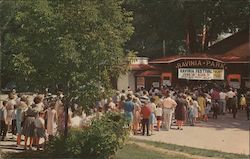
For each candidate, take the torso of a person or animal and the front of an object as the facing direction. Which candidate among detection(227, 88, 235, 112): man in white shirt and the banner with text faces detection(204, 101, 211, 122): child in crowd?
the banner with text

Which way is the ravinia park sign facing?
toward the camera

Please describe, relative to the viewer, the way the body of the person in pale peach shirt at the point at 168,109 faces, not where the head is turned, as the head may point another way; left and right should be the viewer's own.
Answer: facing away from the viewer

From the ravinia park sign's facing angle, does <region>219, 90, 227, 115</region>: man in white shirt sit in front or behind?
in front

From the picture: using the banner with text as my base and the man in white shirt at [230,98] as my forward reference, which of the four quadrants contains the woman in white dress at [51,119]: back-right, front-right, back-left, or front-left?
front-right

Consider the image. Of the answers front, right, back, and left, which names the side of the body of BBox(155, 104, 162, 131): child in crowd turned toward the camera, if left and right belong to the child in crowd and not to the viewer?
back
